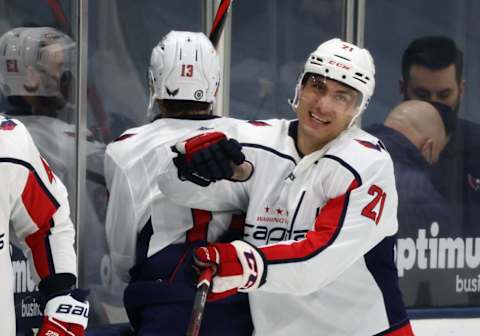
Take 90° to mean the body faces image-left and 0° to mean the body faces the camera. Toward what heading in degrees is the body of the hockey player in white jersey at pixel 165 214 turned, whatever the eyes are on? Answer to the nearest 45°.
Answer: approximately 180°

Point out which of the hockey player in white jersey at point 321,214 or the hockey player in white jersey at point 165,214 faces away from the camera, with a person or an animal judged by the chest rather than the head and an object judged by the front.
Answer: the hockey player in white jersey at point 165,214

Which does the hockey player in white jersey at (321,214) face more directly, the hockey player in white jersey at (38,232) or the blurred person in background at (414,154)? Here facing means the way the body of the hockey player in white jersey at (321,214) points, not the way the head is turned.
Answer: the hockey player in white jersey

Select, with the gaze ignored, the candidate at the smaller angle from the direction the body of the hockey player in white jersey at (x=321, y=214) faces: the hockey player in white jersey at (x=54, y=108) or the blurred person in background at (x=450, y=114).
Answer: the hockey player in white jersey

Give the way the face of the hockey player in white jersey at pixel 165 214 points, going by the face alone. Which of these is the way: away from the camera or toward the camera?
away from the camera

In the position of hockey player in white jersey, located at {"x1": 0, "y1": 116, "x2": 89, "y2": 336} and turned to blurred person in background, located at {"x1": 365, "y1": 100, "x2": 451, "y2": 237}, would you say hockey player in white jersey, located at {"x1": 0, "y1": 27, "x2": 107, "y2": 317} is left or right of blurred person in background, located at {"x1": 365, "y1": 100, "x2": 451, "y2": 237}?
left

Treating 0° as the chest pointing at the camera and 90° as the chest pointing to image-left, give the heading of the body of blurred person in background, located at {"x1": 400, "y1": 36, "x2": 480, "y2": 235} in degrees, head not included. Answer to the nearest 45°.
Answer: approximately 0°
